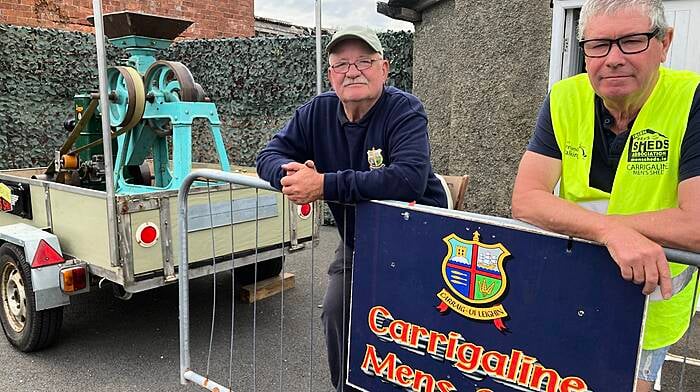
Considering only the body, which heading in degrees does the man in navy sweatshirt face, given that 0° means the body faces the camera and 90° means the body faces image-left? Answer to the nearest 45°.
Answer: approximately 45°

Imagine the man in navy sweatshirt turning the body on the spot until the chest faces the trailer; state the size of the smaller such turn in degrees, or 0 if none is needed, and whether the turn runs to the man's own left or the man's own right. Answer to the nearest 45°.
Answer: approximately 90° to the man's own right

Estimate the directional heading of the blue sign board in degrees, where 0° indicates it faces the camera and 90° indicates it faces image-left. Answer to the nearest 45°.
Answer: approximately 45°
